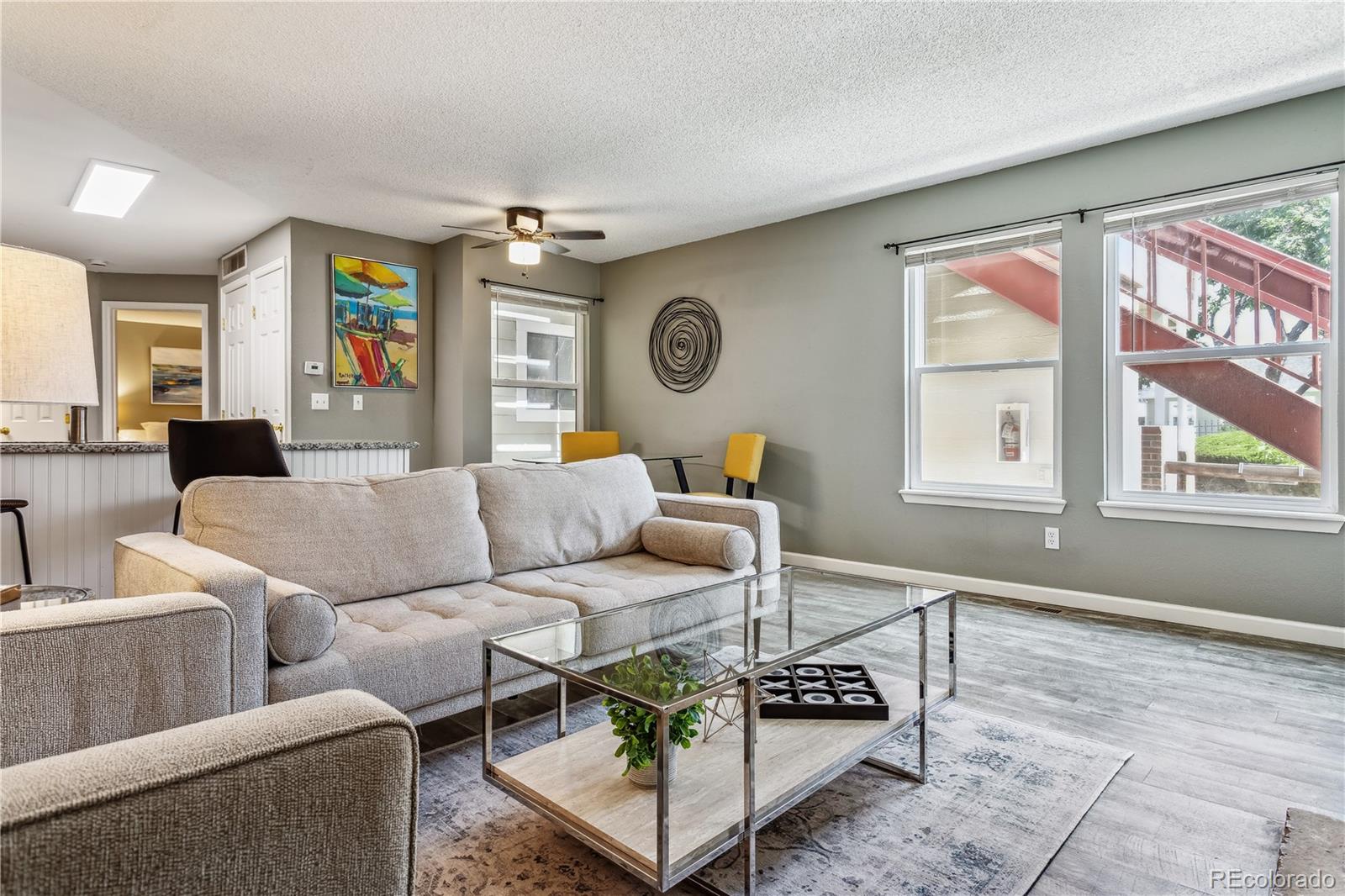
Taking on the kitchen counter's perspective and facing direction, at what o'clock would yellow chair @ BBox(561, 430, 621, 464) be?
The yellow chair is roughly at 8 o'clock from the kitchen counter.

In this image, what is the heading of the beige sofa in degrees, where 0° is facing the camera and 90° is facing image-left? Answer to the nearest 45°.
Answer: approximately 315°

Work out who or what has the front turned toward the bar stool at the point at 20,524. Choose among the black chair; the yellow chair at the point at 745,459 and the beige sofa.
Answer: the yellow chair

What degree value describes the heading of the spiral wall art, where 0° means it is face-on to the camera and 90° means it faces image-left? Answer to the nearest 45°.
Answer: approximately 45°

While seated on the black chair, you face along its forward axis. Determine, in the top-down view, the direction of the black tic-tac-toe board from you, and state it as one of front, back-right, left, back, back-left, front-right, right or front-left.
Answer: back-right

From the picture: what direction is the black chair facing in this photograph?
away from the camera

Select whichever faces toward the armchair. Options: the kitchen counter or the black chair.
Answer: the kitchen counter
